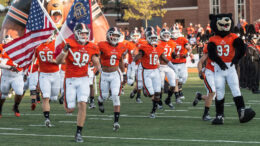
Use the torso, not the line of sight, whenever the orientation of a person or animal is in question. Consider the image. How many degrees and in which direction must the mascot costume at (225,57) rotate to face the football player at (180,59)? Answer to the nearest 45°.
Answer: approximately 180°

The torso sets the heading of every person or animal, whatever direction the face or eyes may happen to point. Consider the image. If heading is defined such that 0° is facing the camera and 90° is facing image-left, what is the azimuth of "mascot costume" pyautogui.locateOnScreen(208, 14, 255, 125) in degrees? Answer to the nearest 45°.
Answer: approximately 0°

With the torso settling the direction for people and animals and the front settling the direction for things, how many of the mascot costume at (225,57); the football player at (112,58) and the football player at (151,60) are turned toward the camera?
3

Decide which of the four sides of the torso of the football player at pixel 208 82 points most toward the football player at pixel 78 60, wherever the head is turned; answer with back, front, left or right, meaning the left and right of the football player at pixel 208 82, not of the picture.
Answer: right

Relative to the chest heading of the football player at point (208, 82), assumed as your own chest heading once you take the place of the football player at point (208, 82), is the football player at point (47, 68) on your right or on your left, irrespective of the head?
on your right

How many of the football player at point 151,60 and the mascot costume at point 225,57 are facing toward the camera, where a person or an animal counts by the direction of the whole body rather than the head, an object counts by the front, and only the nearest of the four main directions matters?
2

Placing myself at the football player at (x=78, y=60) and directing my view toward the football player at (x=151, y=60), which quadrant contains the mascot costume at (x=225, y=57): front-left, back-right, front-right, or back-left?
front-right

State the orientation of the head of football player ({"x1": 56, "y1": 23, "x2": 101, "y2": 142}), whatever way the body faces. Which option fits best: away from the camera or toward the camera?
toward the camera

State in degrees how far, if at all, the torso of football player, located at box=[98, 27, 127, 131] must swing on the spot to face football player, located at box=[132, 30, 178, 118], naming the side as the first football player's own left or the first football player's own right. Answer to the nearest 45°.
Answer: approximately 135° to the first football player's own left

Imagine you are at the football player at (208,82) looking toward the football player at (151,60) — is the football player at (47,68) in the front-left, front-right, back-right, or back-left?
front-left

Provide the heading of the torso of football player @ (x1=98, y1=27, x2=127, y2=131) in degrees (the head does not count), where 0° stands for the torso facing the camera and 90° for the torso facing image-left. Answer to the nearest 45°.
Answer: approximately 0°

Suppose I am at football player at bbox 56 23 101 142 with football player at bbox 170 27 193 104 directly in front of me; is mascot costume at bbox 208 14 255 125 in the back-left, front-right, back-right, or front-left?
front-right

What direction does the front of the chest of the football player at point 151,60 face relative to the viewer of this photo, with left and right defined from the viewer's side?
facing the viewer
